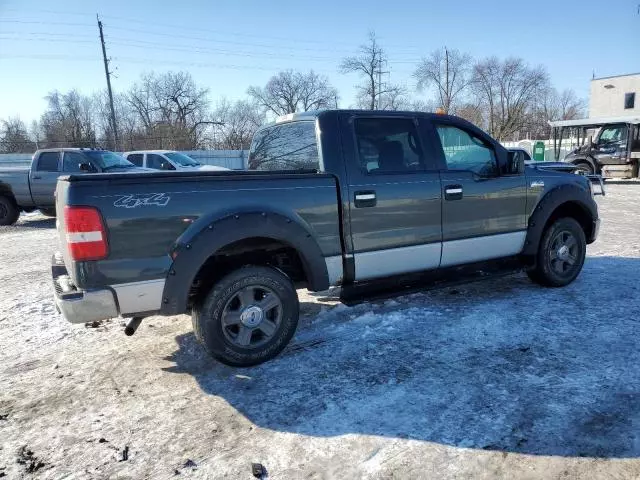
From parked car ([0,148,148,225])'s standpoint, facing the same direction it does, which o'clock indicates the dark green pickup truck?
The dark green pickup truck is roughly at 1 o'clock from the parked car.

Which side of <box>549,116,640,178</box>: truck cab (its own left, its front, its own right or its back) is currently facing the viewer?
left

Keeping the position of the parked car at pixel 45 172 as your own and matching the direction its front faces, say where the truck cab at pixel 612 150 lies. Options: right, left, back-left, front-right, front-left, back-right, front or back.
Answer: front-left

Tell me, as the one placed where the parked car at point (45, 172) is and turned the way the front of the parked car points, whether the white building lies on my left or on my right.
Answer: on my left

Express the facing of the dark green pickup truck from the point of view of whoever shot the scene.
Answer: facing away from the viewer and to the right of the viewer

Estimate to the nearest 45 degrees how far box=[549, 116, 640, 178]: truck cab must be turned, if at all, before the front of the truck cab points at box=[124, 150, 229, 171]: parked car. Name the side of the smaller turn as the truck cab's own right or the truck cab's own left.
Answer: approximately 45° to the truck cab's own left

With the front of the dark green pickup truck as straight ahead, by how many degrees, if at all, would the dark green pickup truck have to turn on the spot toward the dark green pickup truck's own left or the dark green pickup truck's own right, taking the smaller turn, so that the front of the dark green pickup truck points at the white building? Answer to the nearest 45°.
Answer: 0° — it already faces it

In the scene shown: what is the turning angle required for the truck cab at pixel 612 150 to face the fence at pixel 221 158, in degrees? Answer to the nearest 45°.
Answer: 0° — it already faces it

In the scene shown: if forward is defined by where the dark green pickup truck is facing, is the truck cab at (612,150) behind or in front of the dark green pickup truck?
in front

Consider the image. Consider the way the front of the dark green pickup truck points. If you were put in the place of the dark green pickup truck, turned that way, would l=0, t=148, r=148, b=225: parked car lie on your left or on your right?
on your left

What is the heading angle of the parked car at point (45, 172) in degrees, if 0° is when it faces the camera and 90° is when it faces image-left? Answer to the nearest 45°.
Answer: approximately 315°
